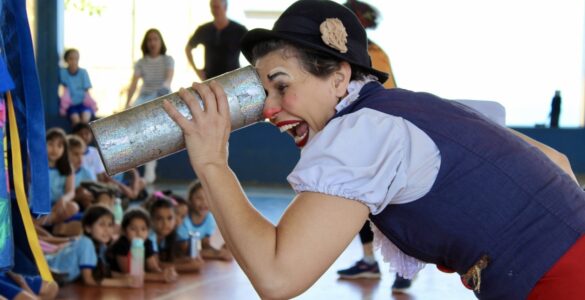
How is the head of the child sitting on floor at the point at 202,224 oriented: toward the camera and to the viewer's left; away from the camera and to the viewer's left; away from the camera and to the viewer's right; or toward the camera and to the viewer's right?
toward the camera and to the viewer's right

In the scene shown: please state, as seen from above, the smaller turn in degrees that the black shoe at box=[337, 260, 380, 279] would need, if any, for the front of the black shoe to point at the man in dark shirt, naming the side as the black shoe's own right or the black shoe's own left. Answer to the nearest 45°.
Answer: approximately 45° to the black shoe's own right

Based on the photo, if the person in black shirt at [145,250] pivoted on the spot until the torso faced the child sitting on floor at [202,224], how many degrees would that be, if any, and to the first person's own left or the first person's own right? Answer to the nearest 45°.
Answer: approximately 135° to the first person's own left

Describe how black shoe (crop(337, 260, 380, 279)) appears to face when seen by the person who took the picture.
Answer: facing to the left of the viewer

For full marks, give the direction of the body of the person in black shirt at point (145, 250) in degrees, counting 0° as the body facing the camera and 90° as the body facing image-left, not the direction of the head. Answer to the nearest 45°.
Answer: approximately 0°

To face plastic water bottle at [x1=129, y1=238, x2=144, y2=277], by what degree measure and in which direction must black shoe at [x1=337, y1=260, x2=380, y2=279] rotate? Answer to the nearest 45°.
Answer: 0° — it already faces it

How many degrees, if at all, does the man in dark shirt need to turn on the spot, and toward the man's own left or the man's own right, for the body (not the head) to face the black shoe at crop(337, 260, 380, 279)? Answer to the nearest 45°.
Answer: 0° — they already face it
